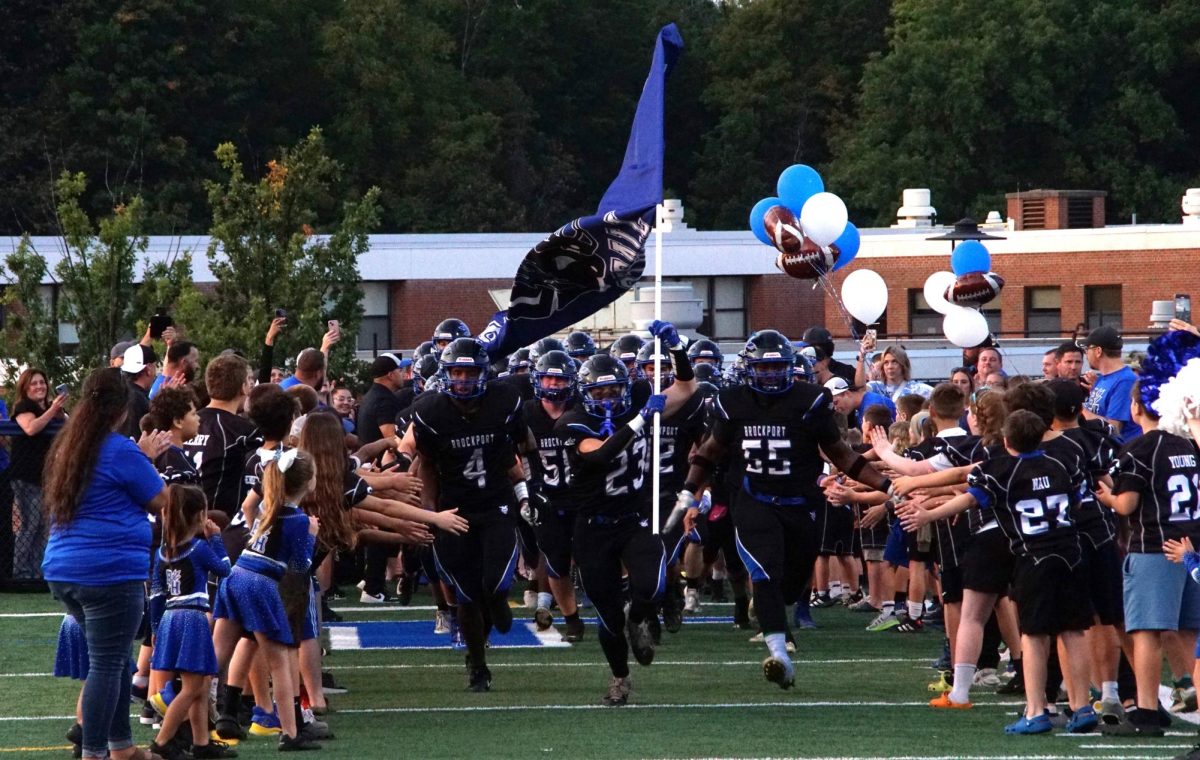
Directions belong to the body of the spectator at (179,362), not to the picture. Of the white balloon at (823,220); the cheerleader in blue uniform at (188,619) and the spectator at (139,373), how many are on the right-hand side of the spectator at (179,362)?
1

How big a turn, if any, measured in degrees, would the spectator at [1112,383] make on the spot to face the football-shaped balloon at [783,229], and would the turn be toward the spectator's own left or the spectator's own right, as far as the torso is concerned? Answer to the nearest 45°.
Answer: approximately 45° to the spectator's own right

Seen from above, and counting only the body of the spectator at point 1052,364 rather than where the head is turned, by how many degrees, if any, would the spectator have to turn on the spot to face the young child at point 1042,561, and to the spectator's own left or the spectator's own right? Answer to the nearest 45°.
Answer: approximately 45° to the spectator's own left

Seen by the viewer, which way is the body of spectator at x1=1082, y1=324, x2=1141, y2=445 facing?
to the viewer's left

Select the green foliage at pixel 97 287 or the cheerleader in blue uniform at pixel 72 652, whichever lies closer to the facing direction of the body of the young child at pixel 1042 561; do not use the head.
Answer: the green foliage

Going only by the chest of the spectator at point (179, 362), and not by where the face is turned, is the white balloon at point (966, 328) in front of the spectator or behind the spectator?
in front

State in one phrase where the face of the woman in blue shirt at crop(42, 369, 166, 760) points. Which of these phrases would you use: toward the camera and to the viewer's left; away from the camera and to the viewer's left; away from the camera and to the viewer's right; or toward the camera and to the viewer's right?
away from the camera and to the viewer's right

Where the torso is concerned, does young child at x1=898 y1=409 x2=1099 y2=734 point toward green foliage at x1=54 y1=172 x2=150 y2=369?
yes
